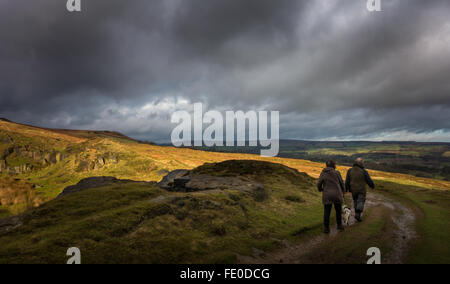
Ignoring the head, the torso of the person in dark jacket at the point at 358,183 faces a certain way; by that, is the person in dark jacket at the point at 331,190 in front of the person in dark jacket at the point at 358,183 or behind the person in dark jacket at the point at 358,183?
behind

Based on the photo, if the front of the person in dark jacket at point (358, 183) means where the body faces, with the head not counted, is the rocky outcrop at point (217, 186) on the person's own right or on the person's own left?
on the person's own left

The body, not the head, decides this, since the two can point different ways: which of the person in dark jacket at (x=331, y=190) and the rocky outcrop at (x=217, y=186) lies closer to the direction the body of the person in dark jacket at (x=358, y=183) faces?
the rocky outcrop

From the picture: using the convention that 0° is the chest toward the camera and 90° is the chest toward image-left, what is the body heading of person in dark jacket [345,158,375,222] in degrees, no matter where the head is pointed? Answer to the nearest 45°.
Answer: approximately 180°
